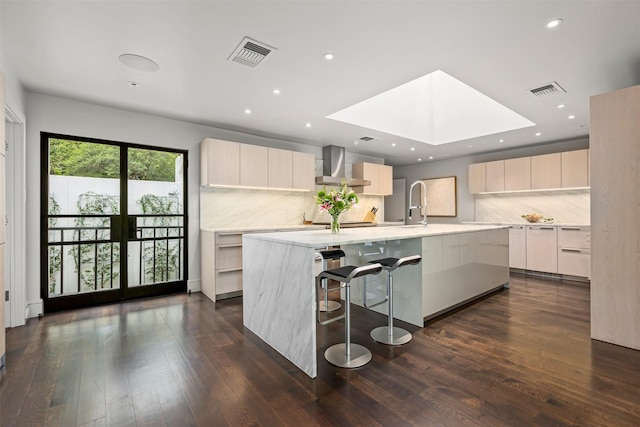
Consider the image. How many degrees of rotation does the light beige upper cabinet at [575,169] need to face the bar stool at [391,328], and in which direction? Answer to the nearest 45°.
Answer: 0° — it already faces it

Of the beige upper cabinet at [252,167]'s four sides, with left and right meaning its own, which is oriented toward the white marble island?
front

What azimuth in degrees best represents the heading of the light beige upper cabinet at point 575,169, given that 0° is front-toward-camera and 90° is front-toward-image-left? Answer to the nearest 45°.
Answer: approximately 0°

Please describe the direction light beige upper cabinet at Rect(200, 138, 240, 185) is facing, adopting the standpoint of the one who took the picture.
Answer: facing the viewer and to the right of the viewer

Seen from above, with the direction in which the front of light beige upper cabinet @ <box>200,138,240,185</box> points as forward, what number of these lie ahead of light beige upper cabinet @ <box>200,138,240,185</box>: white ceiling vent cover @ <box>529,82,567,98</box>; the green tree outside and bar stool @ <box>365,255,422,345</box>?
2

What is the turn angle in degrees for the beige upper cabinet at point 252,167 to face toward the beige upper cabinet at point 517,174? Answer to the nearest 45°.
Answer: approximately 45° to its left

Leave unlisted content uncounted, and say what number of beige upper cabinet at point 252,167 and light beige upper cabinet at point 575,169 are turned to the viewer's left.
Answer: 0

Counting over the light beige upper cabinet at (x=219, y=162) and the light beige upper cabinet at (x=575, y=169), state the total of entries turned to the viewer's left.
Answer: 0

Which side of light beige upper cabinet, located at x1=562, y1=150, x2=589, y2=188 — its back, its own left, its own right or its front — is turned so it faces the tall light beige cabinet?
front

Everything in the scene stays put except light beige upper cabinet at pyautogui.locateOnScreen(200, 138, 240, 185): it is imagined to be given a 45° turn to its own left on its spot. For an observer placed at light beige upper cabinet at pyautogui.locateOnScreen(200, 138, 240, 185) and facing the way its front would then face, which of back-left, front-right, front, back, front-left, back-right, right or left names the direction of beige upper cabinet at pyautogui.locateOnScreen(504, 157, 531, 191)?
front

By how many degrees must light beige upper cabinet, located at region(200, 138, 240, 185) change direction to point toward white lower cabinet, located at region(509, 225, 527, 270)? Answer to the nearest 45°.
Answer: approximately 45° to its left
